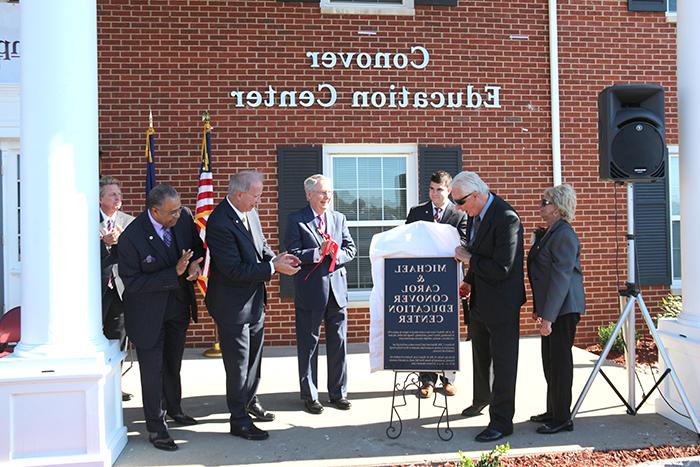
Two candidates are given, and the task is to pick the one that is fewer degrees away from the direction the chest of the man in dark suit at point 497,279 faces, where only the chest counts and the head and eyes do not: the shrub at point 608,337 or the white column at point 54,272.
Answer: the white column

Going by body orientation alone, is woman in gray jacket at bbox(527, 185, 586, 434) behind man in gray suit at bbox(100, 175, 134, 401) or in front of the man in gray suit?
in front

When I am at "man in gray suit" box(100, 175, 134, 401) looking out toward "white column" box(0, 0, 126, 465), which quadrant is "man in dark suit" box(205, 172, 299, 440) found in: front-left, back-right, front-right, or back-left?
front-left

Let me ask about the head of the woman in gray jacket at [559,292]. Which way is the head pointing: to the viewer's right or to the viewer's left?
to the viewer's left

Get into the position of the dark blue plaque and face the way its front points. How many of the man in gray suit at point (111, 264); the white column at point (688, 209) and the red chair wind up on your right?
2

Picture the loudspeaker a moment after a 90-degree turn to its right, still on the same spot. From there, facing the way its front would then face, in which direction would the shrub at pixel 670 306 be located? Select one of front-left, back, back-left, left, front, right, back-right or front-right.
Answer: right

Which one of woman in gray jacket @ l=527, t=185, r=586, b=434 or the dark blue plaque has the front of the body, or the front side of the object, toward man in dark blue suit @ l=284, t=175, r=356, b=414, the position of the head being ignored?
the woman in gray jacket

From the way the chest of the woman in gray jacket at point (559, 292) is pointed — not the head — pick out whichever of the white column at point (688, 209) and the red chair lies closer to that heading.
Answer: the red chair

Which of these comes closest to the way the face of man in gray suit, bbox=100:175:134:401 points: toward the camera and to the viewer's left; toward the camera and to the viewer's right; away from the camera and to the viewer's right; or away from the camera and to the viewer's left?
toward the camera and to the viewer's right

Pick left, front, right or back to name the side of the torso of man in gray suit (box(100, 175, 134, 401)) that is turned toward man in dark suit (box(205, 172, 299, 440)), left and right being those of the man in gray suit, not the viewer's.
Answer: front

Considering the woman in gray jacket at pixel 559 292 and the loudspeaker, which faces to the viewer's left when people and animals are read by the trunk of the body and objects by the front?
the woman in gray jacket

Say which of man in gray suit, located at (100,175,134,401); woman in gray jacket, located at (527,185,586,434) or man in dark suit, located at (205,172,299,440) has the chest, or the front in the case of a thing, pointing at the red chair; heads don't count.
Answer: the woman in gray jacket

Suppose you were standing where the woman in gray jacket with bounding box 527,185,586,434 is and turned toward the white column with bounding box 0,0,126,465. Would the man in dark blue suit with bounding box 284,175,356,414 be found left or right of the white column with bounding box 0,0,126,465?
right

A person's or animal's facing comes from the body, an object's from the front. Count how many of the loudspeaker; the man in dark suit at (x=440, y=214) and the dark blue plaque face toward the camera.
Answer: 3

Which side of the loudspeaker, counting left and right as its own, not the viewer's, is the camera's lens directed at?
front

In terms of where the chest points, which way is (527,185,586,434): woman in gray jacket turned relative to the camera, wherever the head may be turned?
to the viewer's left

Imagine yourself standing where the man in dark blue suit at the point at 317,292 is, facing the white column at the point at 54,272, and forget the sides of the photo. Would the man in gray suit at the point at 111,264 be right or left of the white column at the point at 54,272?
right

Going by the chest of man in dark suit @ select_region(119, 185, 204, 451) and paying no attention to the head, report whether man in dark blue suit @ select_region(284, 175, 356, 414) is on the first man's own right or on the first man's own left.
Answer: on the first man's own left
